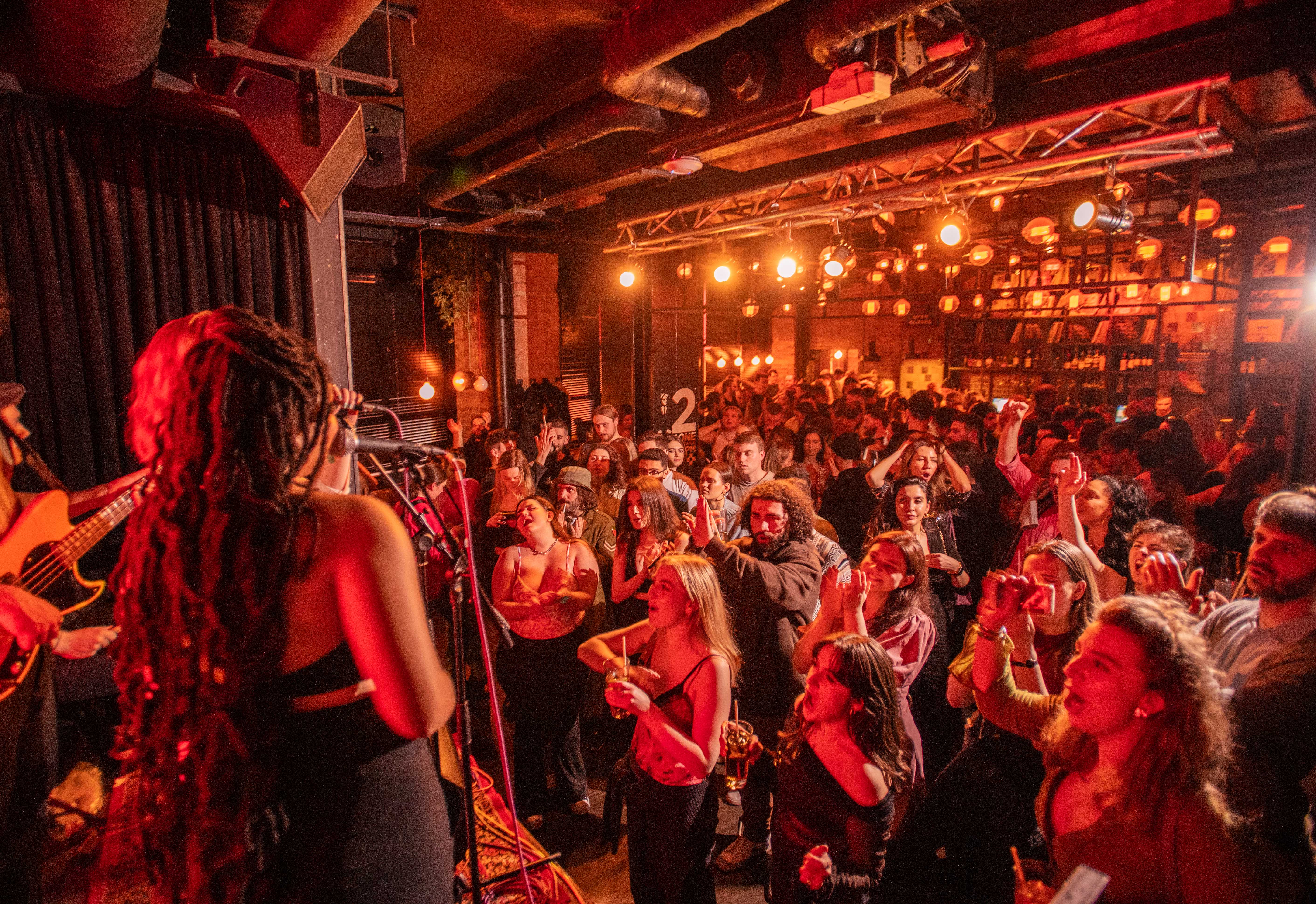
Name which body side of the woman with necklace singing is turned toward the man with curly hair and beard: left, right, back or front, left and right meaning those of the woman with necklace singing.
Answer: left

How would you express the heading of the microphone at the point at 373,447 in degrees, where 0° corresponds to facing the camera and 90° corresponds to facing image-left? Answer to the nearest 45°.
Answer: approximately 90°

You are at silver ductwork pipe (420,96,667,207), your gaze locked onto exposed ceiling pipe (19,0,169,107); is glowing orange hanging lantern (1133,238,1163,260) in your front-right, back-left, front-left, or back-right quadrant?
back-left

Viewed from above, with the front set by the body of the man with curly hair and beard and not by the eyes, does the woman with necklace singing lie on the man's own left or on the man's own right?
on the man's own right

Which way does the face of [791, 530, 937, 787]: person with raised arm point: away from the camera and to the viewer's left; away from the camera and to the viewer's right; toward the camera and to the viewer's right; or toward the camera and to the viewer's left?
toward the camera and to the viewer's left

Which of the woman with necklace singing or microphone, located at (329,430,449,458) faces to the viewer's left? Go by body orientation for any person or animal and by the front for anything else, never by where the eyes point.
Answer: the microphone

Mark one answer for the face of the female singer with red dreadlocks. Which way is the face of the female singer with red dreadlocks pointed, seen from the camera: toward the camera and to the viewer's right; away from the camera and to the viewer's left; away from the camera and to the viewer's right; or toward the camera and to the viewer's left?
away from the camera and to the viewer's right

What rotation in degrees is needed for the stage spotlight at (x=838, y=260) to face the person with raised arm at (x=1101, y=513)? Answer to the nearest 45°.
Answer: approximately 45° to its left

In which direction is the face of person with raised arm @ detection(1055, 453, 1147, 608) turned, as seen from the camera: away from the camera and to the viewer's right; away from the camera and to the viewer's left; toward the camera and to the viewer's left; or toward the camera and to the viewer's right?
toward the camera and to the viewer's left

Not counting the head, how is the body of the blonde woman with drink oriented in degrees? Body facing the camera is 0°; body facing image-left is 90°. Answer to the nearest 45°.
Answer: approximately 45°

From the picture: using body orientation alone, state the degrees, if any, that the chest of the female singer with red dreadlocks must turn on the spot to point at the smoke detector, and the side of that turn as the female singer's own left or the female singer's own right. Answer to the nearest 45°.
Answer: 0° — they already face it

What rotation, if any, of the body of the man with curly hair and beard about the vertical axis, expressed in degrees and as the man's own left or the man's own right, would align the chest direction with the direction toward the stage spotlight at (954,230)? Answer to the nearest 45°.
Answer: approximately 180°

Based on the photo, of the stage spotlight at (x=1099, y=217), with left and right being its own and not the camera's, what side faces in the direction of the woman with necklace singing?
front

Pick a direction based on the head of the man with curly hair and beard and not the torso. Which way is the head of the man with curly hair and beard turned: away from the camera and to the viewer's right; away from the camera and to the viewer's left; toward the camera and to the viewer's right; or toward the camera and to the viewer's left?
toward the camera and to the viewer's left

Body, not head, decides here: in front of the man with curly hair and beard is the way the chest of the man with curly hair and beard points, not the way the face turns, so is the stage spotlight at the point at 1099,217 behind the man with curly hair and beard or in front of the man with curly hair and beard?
behind
